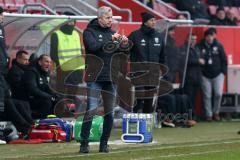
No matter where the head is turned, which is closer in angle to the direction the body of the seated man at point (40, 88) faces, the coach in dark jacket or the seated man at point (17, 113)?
the coach in dark jacket

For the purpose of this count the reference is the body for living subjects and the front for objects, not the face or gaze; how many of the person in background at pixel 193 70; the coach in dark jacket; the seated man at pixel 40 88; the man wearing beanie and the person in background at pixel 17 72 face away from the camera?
0

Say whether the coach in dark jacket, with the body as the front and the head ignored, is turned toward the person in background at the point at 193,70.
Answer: no

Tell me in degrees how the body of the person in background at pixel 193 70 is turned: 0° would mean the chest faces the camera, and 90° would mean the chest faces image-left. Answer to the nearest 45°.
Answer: approximately 315°

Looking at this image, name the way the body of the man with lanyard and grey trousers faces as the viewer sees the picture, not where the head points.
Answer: toward the camera

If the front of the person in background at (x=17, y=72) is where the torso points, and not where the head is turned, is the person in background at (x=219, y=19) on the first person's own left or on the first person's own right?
on the first person's own left

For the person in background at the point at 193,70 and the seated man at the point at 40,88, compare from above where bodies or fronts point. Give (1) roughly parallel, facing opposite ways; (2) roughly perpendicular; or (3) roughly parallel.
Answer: roughly parallel

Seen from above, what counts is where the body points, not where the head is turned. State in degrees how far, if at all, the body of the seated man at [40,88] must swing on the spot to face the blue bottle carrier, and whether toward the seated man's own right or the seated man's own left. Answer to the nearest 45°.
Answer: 0° — they already face it

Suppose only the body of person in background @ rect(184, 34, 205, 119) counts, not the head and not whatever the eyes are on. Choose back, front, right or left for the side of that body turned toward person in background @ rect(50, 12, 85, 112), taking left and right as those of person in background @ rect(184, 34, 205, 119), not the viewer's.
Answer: right

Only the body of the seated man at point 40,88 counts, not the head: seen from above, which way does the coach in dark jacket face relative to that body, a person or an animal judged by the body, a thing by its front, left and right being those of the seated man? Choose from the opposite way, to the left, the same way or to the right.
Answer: the same way

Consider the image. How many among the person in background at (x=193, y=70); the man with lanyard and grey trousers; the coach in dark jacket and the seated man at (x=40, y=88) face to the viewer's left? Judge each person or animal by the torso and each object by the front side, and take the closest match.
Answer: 0

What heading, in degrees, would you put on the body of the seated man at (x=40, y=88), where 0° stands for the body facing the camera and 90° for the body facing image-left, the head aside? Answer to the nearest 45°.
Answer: approximately 315°

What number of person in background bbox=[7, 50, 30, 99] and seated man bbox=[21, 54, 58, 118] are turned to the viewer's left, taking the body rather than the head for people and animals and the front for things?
0

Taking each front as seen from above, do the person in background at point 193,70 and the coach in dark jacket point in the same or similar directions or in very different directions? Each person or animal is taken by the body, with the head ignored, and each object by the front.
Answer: same or similar directions

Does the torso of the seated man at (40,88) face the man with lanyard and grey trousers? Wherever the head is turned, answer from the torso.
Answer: no

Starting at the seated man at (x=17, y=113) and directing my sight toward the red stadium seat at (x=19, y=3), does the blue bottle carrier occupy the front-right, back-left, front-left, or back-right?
back-right

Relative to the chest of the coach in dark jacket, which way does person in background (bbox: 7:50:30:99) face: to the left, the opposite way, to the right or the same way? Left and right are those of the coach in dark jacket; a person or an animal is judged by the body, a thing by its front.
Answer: the same way
